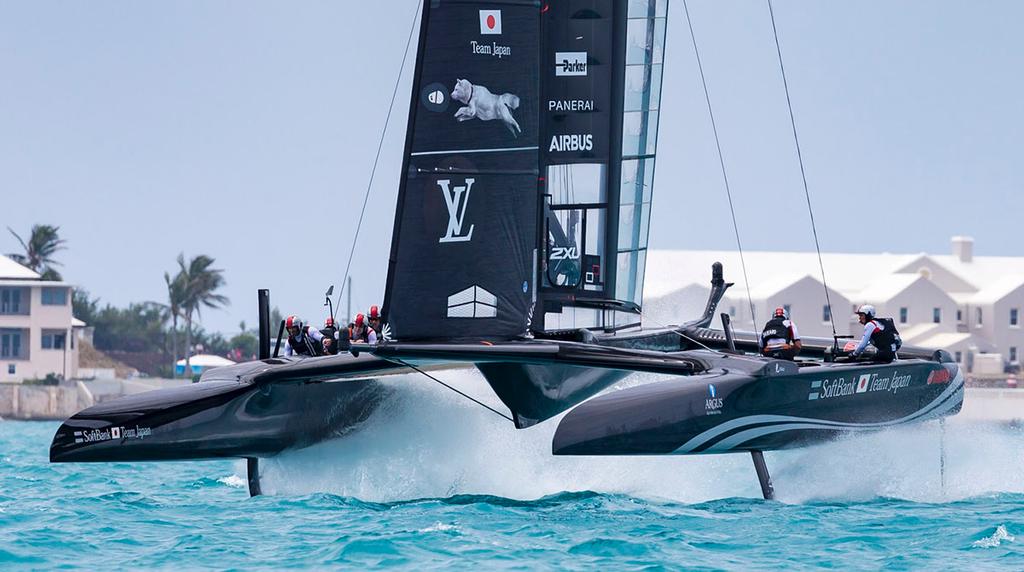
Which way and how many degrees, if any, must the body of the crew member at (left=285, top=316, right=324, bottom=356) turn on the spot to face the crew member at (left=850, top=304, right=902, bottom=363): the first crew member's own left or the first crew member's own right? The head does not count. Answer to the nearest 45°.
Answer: approximately 135° to the first crew member's own left

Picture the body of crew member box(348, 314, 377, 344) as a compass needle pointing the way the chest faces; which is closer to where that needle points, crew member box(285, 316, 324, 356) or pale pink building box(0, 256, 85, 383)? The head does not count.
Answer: the crew member

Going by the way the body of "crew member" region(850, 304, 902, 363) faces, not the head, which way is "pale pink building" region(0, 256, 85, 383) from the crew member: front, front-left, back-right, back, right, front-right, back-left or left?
front-right

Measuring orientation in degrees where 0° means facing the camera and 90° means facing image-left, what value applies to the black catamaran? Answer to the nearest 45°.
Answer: approximately 45°

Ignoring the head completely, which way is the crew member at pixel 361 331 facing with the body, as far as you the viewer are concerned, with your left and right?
facing the viewer and to the left of the viewer

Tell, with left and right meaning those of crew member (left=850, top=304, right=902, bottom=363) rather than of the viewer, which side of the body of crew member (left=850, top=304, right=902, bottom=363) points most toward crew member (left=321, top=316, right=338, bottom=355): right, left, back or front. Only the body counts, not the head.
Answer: front

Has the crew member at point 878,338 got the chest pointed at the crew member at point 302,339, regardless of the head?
yes

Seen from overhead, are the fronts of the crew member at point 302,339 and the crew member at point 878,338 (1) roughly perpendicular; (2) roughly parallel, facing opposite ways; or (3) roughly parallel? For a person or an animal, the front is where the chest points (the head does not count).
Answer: roughly perpendicular

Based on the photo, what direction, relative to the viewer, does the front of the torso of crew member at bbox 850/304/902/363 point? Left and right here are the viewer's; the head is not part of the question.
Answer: facing to the left of the viewer

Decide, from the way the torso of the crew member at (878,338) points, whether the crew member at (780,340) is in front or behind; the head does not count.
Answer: in front

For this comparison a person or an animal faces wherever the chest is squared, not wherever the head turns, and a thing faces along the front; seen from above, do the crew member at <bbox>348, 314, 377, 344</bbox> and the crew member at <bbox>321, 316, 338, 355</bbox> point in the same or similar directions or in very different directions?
same or similar directions
